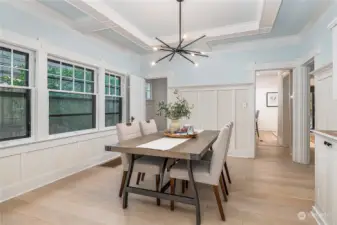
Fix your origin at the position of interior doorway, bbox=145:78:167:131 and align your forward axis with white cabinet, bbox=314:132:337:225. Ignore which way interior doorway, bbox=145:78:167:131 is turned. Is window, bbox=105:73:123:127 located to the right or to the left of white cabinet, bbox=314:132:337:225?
right

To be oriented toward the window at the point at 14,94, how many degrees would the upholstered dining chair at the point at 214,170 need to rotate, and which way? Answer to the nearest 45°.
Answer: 0° — it already faces it

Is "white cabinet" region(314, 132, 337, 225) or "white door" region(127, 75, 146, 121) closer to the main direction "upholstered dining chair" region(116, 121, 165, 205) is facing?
the white cabinet

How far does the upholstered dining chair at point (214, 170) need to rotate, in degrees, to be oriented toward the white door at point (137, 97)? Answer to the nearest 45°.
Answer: approximately 45° to its right

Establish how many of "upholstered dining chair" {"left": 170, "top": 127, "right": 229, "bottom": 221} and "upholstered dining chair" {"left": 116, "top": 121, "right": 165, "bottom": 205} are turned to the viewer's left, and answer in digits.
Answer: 1

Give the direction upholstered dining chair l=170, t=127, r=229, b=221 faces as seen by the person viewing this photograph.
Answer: facing to the left of the viewer

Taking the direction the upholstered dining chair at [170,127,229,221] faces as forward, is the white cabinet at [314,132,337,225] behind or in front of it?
behind

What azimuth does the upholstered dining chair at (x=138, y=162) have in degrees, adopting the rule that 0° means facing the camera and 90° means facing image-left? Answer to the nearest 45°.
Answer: approximately 315°

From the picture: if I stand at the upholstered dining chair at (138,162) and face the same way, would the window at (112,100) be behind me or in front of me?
behind
